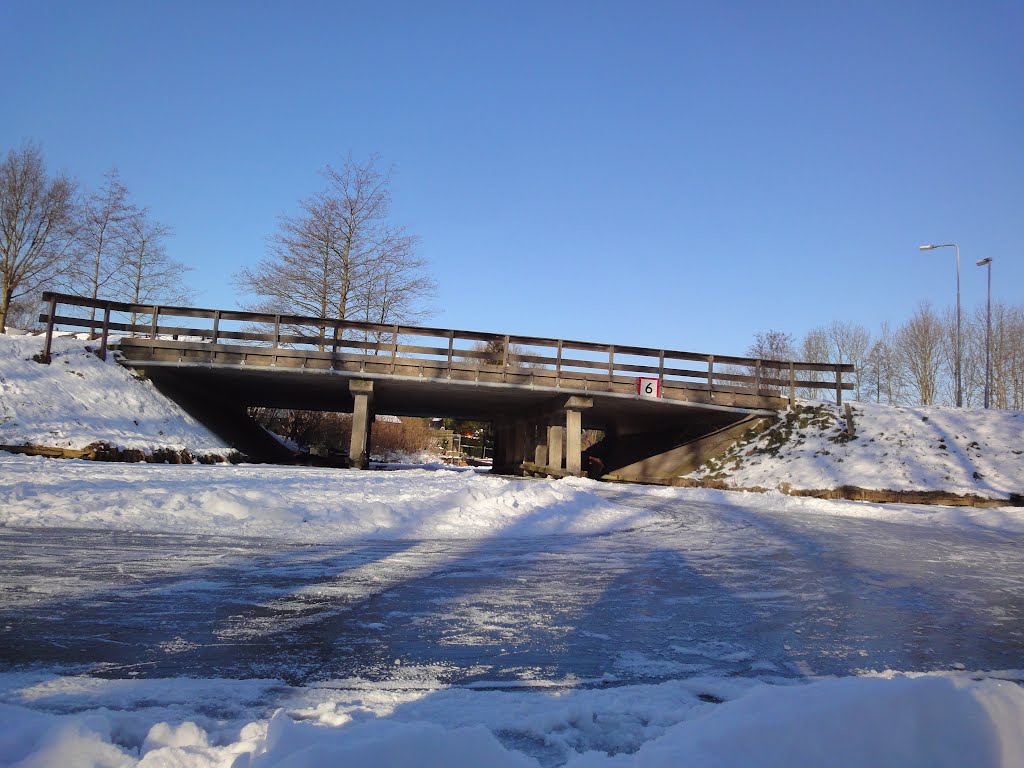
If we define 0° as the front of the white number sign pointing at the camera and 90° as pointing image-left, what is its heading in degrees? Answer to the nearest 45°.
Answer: approximately 0°
